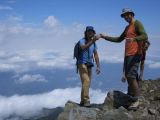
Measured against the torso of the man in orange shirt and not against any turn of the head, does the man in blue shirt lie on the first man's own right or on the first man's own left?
on the first man's own right

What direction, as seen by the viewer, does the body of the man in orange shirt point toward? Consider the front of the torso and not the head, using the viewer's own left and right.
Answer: facing the viewer and to the left of the viewer
